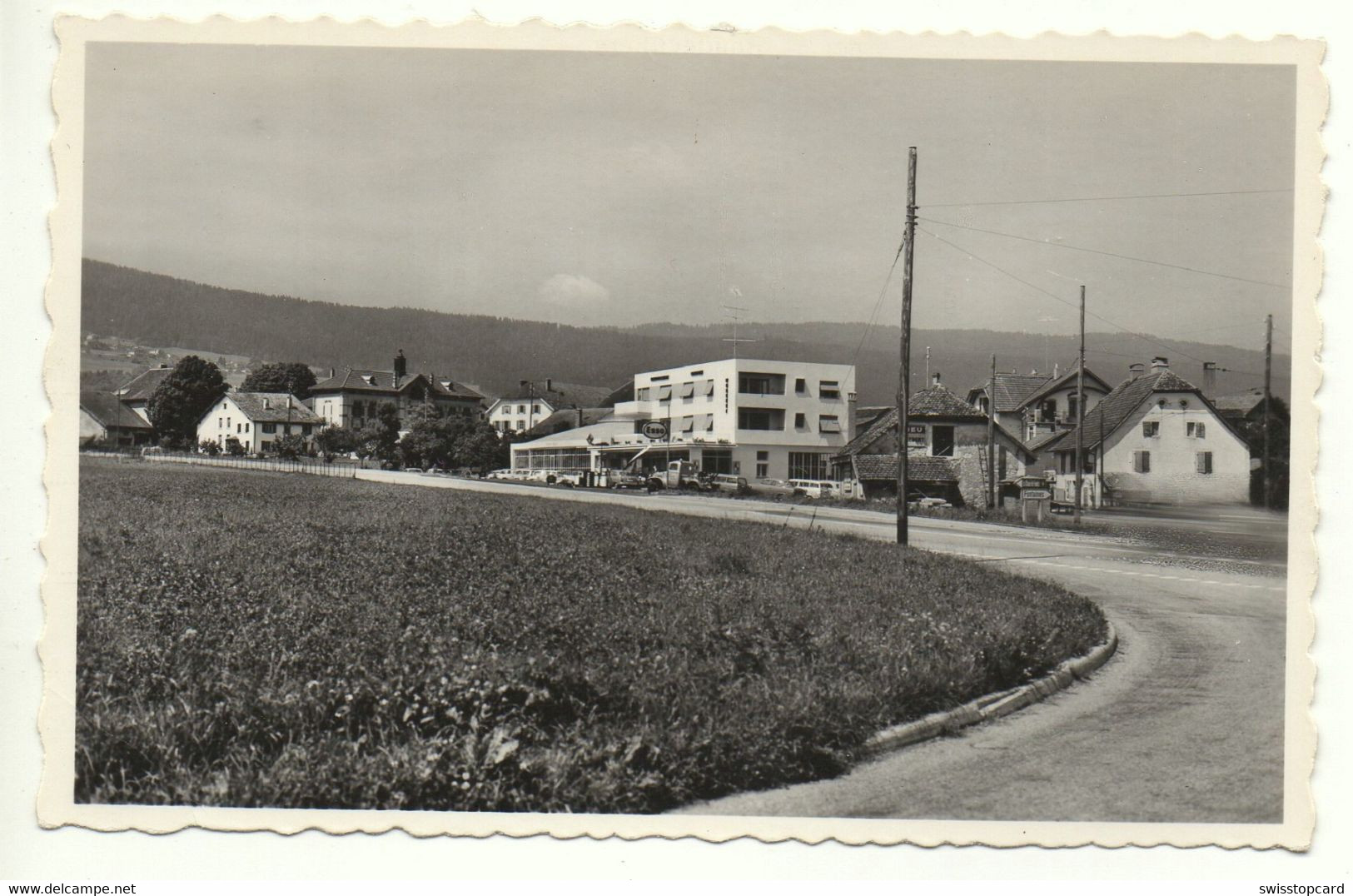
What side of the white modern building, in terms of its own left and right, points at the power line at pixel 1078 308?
left

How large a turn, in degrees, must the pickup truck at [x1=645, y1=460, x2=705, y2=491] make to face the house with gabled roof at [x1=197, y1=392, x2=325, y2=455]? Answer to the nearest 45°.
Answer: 0° — it already faces it

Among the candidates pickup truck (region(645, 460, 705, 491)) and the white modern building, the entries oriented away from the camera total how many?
0

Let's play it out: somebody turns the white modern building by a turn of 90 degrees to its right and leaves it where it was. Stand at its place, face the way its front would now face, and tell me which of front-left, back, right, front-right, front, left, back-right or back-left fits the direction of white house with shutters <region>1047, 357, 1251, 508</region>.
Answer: back

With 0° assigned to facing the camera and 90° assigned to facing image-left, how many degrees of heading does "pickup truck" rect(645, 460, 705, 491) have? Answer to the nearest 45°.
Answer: approximately 45°

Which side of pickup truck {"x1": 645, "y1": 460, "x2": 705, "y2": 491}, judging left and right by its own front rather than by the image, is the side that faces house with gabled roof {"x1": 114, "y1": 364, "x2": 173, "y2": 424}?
front

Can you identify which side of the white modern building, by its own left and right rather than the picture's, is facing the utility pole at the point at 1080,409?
left
